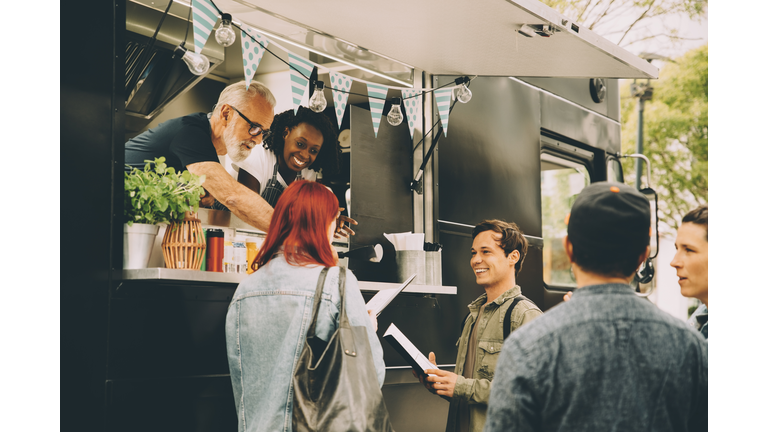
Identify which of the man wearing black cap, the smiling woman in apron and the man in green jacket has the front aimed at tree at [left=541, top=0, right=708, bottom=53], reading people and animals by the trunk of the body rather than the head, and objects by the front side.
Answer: the man wearing black cap

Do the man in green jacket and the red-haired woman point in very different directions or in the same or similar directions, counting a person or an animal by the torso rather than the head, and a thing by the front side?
very different directions

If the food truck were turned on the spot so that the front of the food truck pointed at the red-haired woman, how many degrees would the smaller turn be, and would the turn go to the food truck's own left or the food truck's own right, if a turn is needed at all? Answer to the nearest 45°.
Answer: approximately 135° to the food truck's own right

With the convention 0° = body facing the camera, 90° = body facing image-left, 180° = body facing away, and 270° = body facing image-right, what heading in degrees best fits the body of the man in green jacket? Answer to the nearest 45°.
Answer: approximately 45°

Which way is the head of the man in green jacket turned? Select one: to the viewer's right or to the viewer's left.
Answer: to the viewer's left

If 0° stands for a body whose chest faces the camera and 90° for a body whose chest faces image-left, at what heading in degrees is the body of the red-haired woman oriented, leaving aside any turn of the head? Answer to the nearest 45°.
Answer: approximately 225°

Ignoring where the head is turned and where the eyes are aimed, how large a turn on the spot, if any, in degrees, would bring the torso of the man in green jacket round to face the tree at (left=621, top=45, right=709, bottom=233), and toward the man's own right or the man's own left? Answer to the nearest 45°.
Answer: approximately 135° to the man's own right

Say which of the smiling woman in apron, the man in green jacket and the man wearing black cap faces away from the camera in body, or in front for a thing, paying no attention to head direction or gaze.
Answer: the man wearing black cap

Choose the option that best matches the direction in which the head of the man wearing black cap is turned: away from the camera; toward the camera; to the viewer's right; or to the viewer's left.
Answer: away from the camera

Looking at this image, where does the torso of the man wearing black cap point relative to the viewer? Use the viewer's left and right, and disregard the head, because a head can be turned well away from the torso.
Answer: facing away from the viewer
